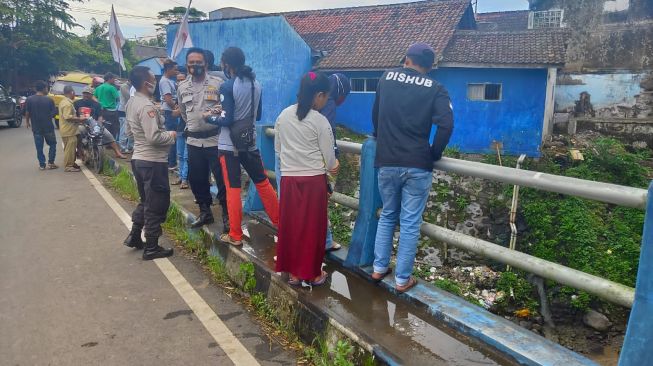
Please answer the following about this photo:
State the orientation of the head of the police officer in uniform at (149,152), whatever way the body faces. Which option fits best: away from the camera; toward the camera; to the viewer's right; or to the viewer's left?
to the viewer's right

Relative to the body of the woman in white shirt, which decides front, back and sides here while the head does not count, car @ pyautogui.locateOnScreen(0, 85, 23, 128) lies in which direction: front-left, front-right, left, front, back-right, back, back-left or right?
left

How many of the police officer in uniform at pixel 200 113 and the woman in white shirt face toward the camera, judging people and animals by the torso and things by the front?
1

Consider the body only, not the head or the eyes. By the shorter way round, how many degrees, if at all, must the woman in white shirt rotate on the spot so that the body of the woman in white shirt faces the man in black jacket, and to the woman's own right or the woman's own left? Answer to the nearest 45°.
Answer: approximately 45° to the woman's own right

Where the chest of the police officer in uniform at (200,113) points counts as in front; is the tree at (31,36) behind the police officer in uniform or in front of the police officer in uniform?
behind

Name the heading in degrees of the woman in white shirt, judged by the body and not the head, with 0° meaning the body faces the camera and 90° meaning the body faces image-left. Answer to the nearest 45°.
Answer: approximately 225°

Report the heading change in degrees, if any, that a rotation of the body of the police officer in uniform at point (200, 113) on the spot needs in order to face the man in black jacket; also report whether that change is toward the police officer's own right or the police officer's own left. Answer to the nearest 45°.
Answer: approximately 45° to the police officer's own left

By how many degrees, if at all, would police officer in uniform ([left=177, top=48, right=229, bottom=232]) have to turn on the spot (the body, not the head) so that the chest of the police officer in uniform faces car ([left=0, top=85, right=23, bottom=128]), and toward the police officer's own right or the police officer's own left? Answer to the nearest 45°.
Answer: approximately 135° to the police officer's own right

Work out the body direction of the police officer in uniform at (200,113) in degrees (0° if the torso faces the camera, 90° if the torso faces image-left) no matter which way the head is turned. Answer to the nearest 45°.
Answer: approximately 0°

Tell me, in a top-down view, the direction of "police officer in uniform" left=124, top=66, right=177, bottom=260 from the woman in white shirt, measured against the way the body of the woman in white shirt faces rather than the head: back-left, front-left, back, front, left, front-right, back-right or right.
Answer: left

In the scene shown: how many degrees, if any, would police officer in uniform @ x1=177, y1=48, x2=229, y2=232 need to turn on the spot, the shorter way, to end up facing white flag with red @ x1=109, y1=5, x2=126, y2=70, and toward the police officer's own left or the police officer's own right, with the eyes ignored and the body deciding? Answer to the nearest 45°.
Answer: approximately 180°
